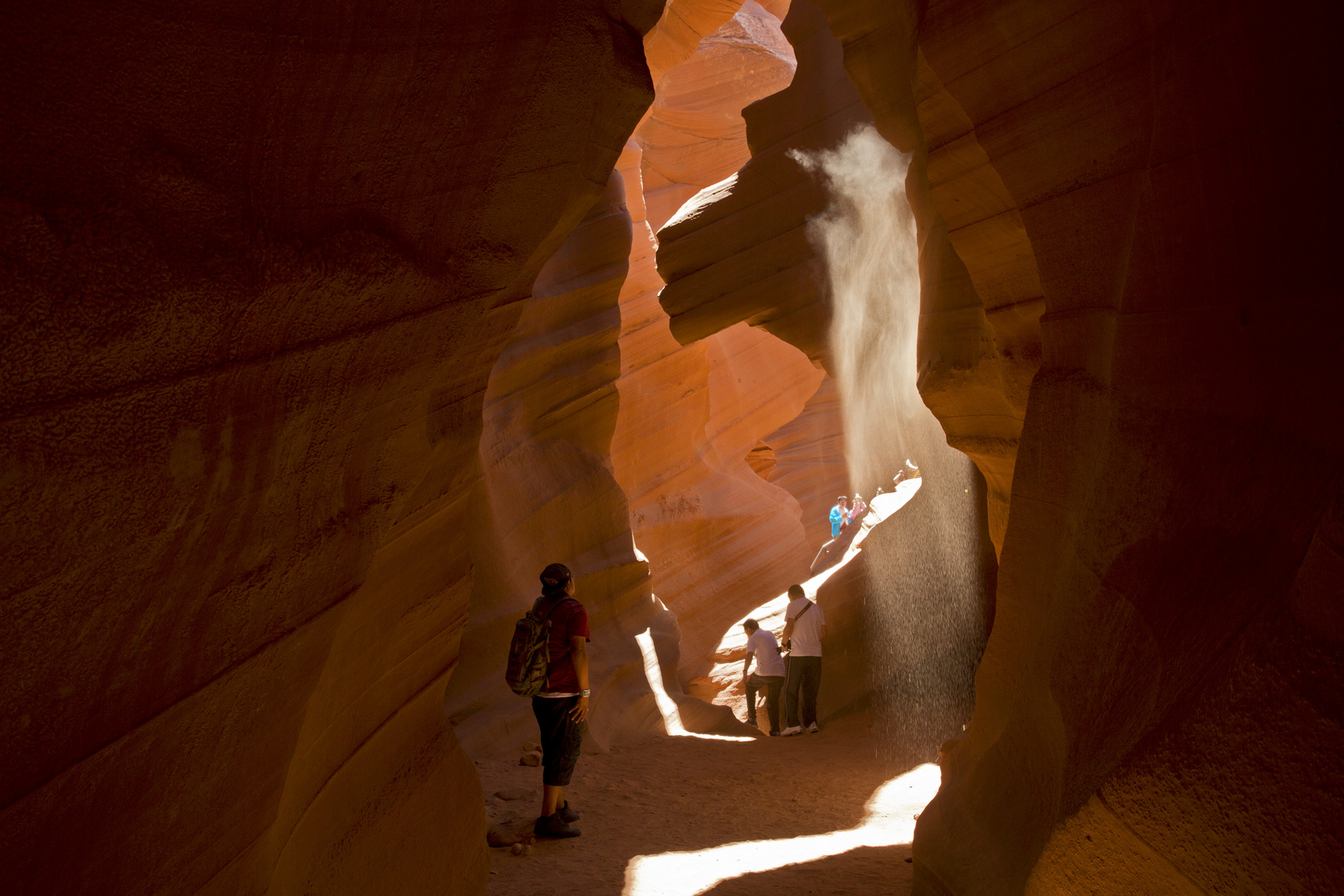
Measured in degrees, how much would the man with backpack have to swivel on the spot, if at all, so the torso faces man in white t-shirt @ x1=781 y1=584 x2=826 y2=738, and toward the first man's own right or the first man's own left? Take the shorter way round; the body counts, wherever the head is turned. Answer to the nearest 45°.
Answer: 0° — they already face them

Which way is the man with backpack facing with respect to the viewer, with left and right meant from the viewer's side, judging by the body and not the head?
facing away from the viewer and to the right of the viewer

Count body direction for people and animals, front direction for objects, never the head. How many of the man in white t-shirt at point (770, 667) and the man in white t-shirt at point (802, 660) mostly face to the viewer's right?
0

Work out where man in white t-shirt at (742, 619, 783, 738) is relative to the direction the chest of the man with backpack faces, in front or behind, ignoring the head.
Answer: in front

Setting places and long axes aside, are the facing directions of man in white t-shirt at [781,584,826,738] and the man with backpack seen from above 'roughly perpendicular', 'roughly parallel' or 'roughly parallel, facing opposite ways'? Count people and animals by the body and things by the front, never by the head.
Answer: roughly perpendicular

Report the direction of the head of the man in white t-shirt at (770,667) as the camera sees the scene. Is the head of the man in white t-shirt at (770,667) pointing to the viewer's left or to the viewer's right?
to the viewer's left
